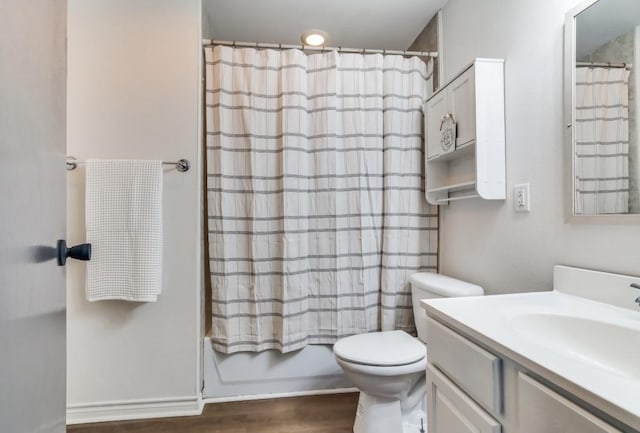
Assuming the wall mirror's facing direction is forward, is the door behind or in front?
in front

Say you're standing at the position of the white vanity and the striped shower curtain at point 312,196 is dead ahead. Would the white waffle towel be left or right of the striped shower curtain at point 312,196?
left

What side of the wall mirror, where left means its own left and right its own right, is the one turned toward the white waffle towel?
front

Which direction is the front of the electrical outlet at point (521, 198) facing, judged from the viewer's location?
facing the viewer and to the left of the viewer

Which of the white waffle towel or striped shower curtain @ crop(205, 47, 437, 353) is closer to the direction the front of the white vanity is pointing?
the white waffle towel

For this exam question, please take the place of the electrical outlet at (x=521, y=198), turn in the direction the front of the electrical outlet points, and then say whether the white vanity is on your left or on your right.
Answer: on your left

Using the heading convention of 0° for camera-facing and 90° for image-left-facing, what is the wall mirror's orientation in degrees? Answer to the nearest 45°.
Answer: approximately 45°

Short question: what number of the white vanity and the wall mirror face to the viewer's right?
0
